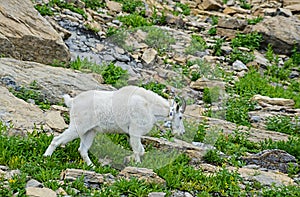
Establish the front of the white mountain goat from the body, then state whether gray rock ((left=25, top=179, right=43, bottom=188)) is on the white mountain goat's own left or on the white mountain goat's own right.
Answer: on the white mountain goat's own right

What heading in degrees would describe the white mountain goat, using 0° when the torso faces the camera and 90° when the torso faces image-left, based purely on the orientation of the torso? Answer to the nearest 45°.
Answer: approximately 270°

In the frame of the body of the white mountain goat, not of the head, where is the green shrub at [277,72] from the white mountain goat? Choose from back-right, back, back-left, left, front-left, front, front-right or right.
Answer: front-left

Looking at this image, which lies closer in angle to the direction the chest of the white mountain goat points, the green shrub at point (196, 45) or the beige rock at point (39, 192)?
the green shrub

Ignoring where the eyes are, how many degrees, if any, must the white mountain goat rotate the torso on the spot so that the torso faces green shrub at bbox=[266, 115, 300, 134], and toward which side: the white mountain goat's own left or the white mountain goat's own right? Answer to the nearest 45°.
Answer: approximately 45° to the white mountain goat's own left

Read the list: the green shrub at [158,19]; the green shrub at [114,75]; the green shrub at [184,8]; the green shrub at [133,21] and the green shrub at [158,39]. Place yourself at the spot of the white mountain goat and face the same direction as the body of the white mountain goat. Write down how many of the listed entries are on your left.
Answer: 5

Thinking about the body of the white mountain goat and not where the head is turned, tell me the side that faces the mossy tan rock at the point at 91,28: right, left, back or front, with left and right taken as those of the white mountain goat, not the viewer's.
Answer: left

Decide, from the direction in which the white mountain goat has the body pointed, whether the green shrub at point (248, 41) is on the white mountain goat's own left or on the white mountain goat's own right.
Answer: on the white mountain goat's own left

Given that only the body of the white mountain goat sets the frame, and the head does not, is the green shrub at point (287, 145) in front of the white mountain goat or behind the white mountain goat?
in front

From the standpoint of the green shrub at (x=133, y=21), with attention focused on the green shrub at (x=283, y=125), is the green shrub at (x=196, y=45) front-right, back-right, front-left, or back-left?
front-left

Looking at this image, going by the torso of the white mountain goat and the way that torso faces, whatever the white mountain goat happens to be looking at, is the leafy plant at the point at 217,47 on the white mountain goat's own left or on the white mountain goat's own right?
on the white mountain goat's own left

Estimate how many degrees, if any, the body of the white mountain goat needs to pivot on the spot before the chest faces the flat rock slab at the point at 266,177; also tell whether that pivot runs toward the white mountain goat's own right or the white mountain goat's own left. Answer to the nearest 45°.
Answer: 0° — it already faces it

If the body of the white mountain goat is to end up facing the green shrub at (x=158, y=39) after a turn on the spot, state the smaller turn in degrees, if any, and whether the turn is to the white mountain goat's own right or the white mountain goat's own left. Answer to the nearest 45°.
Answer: approximately 90° to the white mountain goat's own left
